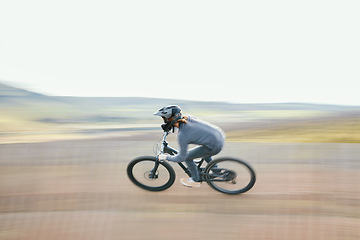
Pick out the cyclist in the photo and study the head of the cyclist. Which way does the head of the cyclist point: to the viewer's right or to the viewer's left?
to the viewer's left

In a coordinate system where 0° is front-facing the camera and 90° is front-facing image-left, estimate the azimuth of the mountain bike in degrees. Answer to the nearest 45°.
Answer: approximately 90°

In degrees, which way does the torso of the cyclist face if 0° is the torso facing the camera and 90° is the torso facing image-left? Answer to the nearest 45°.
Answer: approximately 90°
